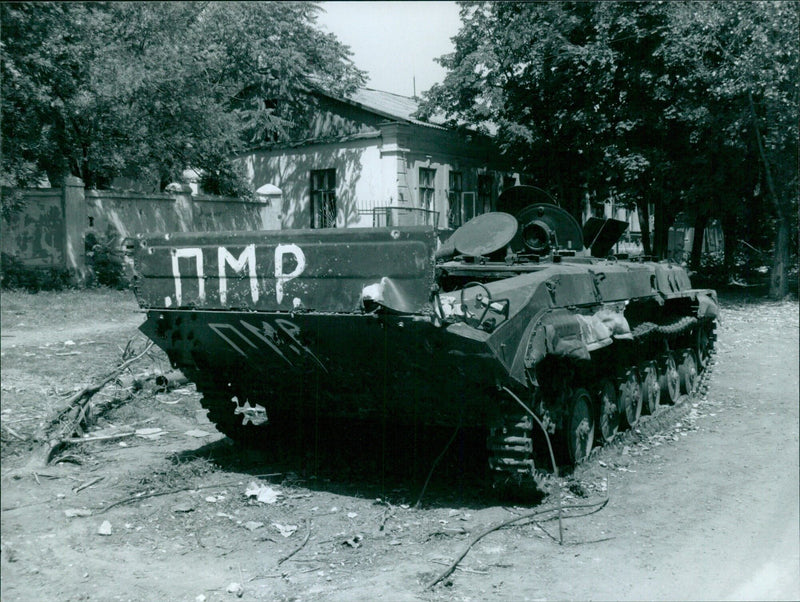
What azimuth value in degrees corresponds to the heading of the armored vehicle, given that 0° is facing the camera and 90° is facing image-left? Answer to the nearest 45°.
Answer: approximately 45°

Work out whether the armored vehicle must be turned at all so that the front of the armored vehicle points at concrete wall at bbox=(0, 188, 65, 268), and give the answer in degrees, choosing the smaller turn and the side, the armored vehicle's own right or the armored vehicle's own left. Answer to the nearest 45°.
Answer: approximately 90° to the armored vehicle's own right

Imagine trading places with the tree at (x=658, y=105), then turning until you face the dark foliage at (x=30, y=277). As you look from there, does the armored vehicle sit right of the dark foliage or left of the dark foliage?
left

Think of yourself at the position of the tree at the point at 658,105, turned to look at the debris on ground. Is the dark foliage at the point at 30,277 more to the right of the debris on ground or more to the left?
right

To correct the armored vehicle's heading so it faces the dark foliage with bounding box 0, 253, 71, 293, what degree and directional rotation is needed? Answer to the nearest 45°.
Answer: approximately 90° to its right

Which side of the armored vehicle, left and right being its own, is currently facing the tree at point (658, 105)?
back
